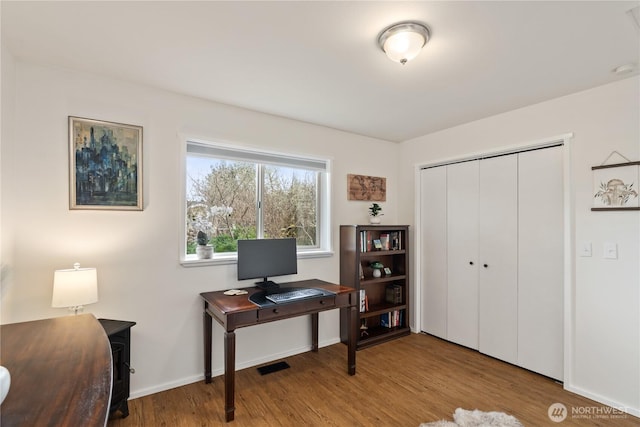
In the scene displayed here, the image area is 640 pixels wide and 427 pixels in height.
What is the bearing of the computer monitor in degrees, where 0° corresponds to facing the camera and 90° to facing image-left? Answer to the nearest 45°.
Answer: approximately 315°

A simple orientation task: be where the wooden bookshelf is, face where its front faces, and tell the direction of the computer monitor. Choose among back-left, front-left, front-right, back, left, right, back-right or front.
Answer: right

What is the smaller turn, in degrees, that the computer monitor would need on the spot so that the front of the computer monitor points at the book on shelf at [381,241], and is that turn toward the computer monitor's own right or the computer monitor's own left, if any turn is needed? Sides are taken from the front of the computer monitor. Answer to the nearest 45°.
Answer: approximately 90° to the computer monitor's own left

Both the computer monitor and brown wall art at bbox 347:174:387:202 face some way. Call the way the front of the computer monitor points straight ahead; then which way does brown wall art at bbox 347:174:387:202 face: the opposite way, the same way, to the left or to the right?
the same way

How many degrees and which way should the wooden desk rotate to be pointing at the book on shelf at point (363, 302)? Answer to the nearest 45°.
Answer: approximately 90° to its left

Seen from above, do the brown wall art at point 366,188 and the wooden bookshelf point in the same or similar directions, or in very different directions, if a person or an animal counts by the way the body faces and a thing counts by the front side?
same or similar directions

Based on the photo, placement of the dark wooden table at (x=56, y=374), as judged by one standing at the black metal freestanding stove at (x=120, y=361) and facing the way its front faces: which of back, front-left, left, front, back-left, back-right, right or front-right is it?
front-right

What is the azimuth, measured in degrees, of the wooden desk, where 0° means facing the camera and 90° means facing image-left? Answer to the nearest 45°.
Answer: approximately 315°

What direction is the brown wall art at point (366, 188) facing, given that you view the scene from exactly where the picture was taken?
facing the viewer and to the right of the viewer

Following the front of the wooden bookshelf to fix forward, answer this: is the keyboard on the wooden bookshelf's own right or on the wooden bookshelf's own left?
on the wooden bookshelf's own right

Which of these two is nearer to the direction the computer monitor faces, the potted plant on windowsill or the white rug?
the white rug

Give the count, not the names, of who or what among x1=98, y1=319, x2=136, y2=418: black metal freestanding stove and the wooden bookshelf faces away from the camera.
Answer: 0

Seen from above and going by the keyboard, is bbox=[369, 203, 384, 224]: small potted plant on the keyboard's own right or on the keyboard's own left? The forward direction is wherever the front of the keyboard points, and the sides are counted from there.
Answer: on the keyboard's own left

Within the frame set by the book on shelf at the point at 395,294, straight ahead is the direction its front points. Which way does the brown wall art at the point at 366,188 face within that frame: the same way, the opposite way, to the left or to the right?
the same way

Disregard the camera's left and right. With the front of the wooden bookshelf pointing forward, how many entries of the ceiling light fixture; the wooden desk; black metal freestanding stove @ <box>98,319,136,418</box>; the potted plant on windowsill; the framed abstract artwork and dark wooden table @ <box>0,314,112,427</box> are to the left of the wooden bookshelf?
0

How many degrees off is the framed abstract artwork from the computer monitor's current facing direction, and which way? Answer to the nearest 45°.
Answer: approximately 135° to its right

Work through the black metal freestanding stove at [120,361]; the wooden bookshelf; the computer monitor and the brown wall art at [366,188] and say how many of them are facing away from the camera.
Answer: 0

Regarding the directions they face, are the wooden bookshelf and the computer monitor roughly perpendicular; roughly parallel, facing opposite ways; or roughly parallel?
roughly parallel
